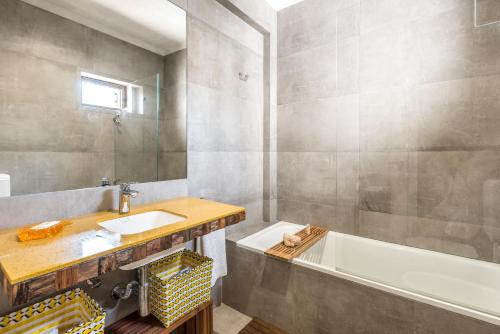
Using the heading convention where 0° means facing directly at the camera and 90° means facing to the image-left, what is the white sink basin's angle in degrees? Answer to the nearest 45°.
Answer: approximately 315°

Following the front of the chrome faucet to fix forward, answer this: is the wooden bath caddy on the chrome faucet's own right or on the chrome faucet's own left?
on the chrome faucet's own left

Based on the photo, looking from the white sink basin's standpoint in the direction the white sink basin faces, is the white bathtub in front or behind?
in front

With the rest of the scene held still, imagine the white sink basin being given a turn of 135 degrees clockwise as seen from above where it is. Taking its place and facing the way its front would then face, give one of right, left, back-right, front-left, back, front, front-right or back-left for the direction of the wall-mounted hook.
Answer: back-right

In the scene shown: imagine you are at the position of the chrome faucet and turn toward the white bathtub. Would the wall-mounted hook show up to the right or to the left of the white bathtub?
left

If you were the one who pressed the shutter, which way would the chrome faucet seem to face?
facing the viewer and to the right of the viewer

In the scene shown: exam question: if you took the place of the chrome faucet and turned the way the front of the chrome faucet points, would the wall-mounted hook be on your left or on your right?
on your left

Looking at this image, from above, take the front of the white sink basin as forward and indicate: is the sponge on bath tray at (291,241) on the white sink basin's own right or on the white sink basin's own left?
on the white sink basin's own left

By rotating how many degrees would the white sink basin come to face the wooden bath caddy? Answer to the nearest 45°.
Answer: approximately 45° to its left

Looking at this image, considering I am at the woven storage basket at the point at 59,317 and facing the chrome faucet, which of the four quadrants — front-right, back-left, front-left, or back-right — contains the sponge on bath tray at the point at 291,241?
front-right

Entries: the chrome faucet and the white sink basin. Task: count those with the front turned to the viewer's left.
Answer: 0

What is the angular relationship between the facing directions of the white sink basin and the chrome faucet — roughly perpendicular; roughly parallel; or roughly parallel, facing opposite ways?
roughly parallel
